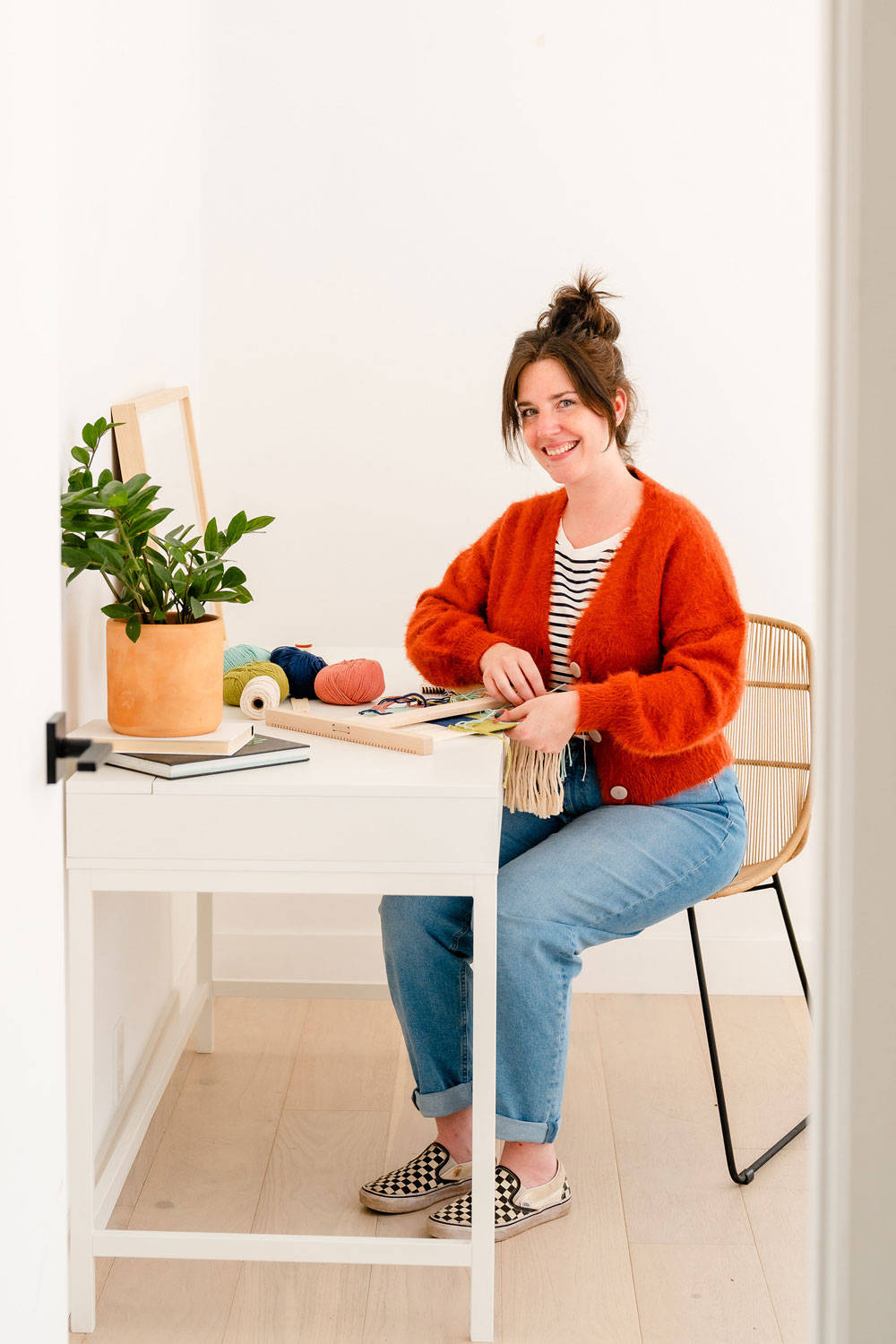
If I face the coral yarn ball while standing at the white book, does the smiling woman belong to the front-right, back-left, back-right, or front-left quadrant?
front-right

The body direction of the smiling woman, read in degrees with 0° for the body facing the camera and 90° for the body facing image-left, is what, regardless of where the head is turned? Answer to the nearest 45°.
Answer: approximately 45°

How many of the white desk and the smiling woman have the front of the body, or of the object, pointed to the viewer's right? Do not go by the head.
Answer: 1

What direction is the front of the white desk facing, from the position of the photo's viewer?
facing to the right of the viewer
